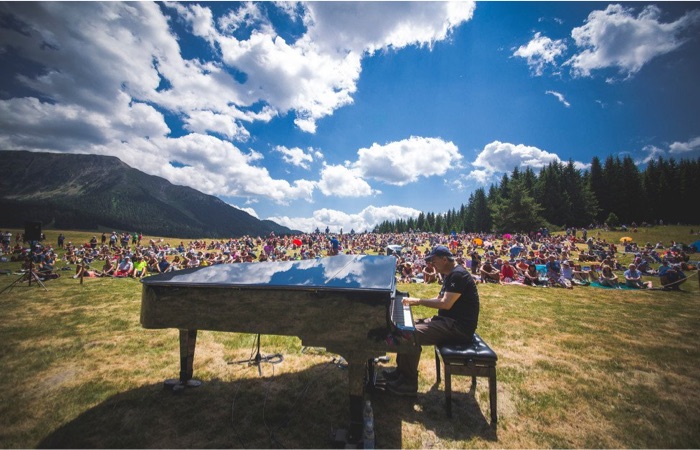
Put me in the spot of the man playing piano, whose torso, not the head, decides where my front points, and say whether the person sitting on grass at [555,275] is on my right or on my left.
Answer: on my right

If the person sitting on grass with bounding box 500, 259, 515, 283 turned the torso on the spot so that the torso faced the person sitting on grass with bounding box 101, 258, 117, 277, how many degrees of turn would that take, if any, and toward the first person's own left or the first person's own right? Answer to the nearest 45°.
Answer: approximately 45° to the first person's own right

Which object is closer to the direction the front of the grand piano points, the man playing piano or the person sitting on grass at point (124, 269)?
the man playing piano

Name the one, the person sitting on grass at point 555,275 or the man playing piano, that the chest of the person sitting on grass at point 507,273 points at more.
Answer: the man playing piano

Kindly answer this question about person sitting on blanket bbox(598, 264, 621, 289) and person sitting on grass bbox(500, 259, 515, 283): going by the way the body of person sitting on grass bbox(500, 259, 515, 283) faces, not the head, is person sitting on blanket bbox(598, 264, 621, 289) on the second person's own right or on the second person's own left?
on the second person's own left

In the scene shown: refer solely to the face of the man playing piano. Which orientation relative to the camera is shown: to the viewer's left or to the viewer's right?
to the viewer's left

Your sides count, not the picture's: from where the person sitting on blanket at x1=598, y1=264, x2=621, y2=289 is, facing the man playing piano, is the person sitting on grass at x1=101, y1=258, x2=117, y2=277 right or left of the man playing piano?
right

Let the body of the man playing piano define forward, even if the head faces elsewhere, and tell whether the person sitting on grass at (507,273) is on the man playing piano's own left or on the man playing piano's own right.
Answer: on the man playing piano's own right

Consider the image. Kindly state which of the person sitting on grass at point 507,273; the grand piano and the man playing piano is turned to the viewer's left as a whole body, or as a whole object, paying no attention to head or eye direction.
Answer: the man playing piano

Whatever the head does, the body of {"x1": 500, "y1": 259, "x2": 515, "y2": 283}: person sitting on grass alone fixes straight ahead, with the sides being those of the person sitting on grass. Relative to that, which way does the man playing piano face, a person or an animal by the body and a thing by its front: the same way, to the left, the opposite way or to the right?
to the right

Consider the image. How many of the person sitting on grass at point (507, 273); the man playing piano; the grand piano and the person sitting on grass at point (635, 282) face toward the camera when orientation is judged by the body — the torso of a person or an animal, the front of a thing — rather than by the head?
2

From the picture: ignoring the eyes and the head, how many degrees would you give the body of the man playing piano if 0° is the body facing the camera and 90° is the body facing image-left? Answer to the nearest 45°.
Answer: approximately 90°

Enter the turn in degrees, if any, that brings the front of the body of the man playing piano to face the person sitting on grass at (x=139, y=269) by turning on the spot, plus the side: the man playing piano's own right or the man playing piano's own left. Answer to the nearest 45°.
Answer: approximately 45° to the man playing piano's own right
